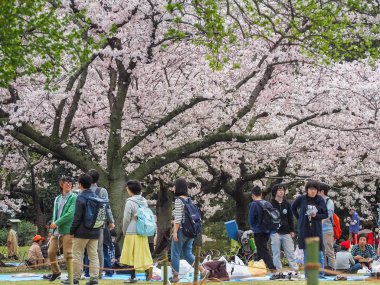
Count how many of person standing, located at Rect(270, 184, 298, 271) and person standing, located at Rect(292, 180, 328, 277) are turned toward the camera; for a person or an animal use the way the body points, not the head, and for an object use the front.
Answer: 2

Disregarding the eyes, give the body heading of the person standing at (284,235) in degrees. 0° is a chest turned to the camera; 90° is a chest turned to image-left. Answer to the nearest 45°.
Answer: approximately 0°

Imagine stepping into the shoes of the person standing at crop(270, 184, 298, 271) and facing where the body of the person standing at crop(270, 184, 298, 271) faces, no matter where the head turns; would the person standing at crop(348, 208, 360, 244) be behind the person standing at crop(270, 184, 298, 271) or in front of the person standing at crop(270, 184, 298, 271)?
behind

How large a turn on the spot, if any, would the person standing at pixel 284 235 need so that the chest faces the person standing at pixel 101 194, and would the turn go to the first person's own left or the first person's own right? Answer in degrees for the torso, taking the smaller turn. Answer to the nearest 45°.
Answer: approximately 90° to the first person's own right

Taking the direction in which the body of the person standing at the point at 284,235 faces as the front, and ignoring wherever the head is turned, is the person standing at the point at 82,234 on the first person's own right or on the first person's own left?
on the first person's own right

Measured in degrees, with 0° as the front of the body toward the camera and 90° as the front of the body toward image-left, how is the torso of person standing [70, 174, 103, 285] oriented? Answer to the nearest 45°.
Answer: approximately 135°
